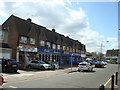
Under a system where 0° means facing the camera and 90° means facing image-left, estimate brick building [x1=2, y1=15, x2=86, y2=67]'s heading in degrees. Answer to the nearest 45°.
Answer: approximately 315°

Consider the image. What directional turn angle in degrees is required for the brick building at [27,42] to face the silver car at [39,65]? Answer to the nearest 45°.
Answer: approximately 45° to its right

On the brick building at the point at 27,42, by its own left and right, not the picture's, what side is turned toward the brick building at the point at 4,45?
right
